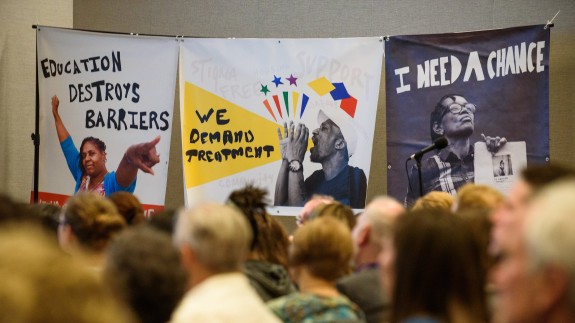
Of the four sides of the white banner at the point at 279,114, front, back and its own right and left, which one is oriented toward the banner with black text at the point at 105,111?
right

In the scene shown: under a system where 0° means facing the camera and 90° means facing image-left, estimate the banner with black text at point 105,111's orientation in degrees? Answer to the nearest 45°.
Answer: approximately 0°

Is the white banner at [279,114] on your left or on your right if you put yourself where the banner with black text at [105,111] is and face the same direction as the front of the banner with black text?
on your left

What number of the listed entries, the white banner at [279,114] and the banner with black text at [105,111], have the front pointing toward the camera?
2
